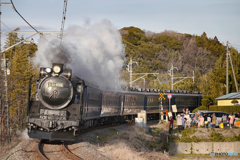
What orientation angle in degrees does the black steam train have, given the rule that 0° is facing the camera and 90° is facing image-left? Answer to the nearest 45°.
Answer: approximately 45°
